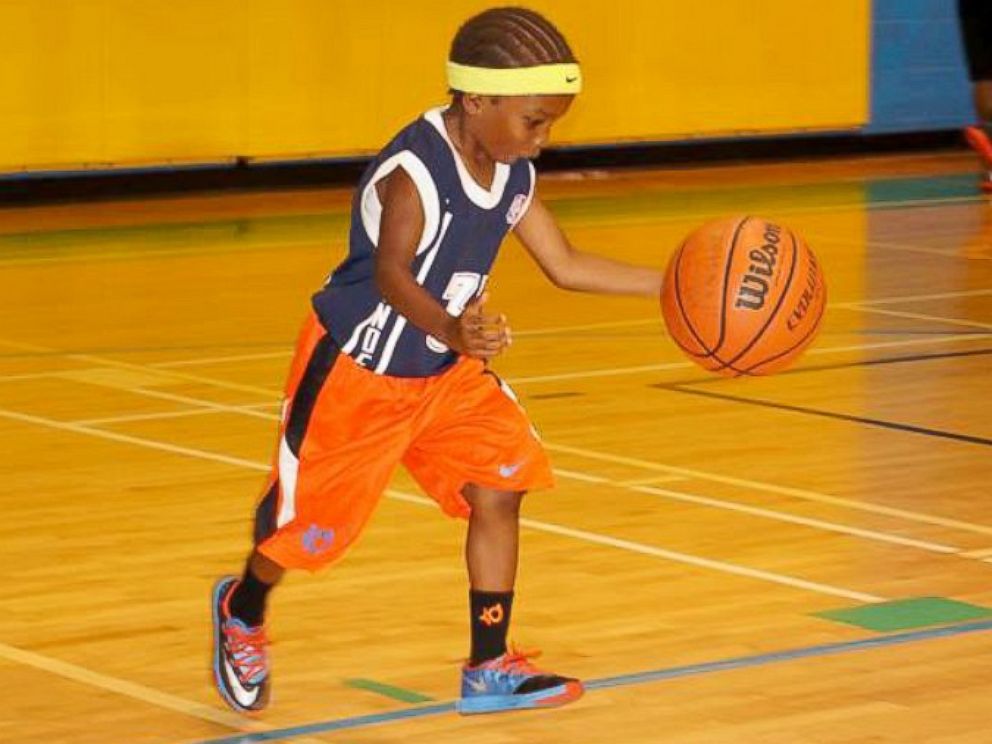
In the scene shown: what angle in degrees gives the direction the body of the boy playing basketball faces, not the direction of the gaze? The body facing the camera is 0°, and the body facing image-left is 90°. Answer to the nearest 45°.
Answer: approximately 315°
